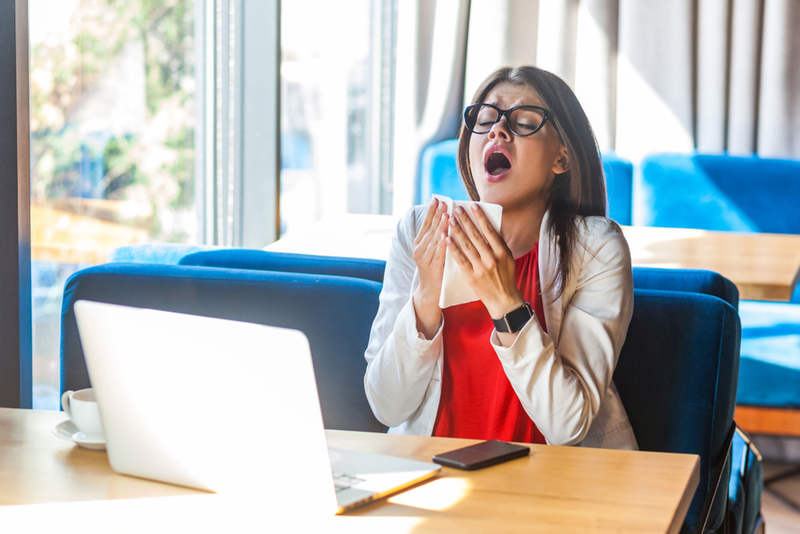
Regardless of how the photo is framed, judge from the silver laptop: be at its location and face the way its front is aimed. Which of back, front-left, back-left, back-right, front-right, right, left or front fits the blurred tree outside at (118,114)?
front-left

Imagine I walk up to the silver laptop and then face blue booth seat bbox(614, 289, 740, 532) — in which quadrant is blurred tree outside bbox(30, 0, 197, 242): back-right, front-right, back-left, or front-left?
front-left

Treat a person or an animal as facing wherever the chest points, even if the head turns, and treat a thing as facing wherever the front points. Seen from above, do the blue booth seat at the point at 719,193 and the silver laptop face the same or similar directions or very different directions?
very different directions

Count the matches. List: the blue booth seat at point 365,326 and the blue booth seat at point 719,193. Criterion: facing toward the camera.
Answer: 2

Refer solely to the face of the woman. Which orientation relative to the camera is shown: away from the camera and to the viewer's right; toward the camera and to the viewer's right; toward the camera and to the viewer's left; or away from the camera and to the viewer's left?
toward the camera and to the viewer's left

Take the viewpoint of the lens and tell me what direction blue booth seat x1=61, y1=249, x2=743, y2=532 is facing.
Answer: facing the viewer

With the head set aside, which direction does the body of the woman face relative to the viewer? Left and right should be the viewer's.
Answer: facing the viewer and to the left of the viewer

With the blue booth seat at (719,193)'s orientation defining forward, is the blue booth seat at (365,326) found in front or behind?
in front

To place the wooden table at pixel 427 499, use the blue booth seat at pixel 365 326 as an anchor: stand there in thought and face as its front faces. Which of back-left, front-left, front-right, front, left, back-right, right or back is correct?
front

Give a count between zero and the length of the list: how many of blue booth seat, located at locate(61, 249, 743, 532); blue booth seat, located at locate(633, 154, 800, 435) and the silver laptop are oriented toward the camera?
2

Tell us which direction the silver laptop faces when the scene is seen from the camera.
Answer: facing away from the viewer and to the right of the viewer

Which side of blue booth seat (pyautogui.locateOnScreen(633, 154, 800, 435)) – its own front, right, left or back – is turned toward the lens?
front

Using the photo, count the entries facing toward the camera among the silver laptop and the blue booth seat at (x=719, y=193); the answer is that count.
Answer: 1

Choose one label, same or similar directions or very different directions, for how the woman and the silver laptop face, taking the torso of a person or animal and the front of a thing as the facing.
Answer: very different directions

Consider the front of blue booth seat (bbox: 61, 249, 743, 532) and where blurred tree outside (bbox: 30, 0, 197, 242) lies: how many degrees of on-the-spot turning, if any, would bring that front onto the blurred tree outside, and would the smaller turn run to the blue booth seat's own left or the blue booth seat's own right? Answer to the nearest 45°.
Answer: approximately 135° to the blue booth seat's own right
